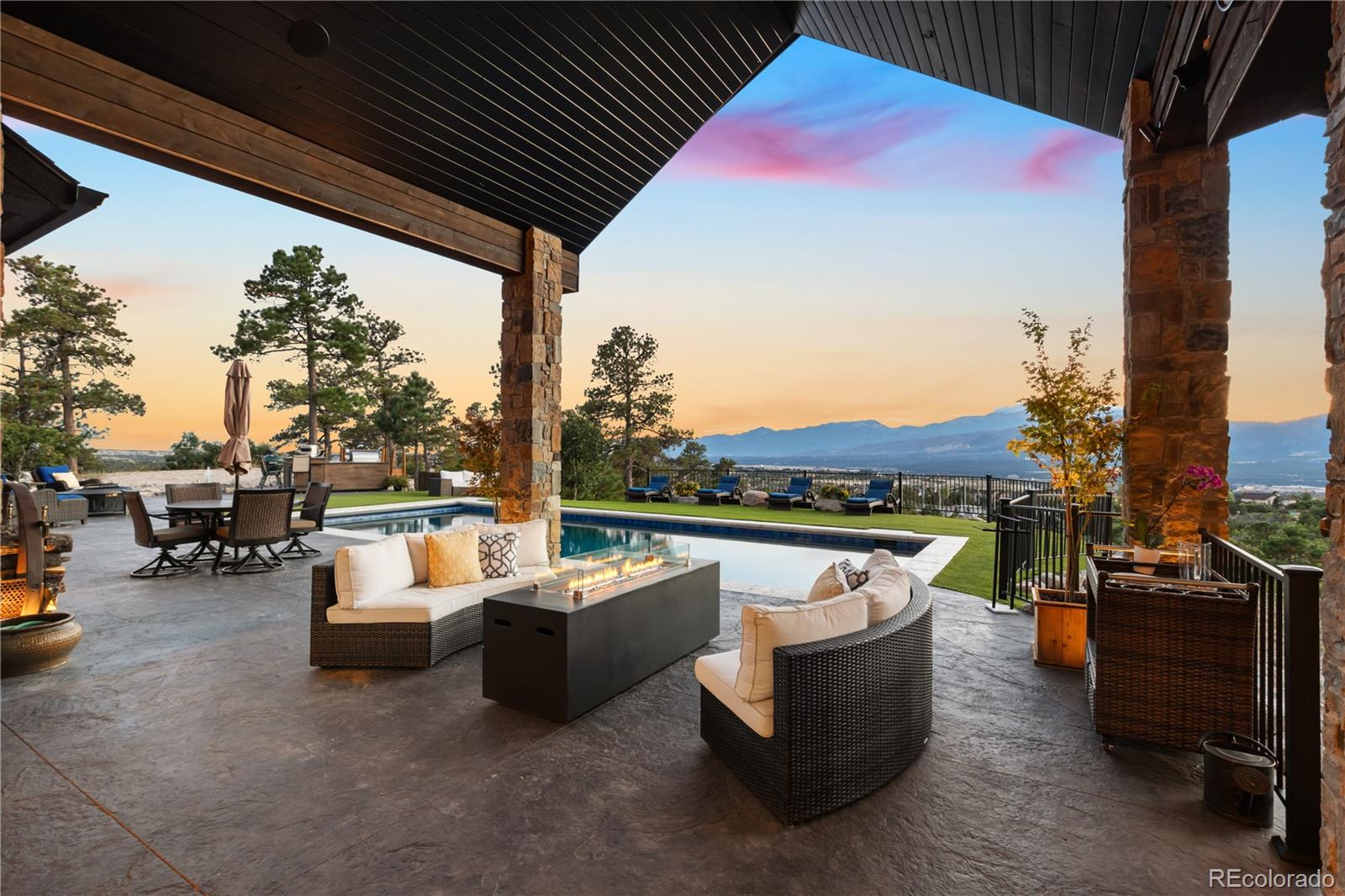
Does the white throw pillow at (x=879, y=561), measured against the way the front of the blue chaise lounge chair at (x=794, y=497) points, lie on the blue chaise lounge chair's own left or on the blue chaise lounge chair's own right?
on the blue chaise lounge chair's own left

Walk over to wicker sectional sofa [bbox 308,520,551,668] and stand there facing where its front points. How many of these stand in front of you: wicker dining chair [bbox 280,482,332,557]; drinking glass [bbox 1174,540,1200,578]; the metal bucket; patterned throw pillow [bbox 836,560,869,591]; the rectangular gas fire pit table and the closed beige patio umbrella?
4

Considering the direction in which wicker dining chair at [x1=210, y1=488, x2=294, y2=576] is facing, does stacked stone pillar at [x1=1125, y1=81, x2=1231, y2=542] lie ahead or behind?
behind

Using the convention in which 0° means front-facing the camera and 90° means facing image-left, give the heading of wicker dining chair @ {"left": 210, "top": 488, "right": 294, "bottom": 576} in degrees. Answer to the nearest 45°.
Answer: approximately 135°

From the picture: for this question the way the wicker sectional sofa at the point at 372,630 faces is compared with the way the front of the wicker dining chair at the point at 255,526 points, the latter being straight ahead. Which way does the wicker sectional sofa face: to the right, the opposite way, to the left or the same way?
the opposite way

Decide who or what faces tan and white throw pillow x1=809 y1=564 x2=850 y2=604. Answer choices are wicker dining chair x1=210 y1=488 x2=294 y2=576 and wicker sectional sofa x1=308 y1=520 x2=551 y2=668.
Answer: the wicker sectional sofa

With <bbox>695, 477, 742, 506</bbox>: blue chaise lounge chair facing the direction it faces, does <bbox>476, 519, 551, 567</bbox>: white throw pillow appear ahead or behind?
ahead

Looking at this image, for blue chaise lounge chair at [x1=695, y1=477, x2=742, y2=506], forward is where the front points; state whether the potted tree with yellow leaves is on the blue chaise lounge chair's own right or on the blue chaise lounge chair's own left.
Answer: on the blue chaise lounge chair's own left

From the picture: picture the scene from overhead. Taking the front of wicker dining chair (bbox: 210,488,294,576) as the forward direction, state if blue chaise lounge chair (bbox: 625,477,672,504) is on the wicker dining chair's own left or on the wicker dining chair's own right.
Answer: on the wicker dining chair's own right

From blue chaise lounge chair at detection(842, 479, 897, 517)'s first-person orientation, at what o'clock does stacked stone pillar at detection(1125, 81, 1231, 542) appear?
The stacked stone pillar is roughly at 10 o'clock from the blue chaise lounge chair.

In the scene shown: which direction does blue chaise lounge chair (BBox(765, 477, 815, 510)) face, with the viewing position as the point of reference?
facing the viewer and to the left of the viewer
